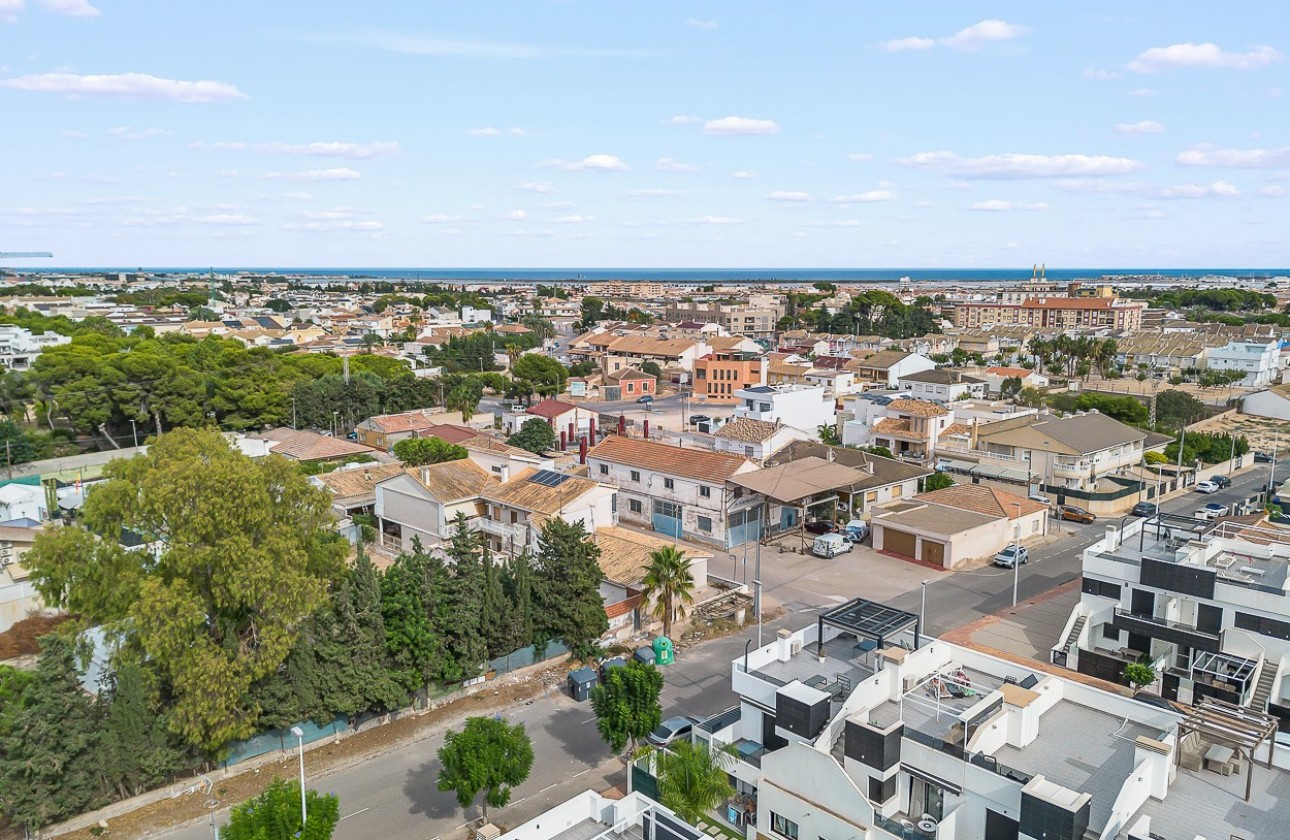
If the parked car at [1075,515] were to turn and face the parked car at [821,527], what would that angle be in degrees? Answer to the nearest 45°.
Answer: approximately 90° to its right

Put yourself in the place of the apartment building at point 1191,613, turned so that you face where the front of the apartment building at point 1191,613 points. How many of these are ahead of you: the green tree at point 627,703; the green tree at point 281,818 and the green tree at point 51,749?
3

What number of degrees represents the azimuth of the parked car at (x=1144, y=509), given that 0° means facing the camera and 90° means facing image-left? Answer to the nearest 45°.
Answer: approximately 45°

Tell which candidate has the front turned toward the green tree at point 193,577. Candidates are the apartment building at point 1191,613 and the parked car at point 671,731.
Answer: the apartment building

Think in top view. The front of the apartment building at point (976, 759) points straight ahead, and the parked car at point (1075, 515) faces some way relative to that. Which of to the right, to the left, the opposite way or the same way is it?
to the left

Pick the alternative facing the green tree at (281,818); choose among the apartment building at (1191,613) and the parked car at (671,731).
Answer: the apartment building

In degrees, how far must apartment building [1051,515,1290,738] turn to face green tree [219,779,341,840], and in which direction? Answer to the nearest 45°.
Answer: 0° — it already faces it

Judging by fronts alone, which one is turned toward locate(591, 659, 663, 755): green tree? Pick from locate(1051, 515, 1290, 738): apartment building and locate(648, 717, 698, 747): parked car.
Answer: the apartment building

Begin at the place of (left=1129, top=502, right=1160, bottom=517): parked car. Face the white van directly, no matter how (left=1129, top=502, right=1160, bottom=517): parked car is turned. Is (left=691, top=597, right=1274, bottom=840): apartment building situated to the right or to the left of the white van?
left

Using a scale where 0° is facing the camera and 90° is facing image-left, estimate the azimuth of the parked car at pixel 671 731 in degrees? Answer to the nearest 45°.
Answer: approximately 225°

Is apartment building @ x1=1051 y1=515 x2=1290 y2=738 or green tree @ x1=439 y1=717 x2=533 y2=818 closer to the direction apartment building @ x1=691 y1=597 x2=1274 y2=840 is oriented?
the green tree
